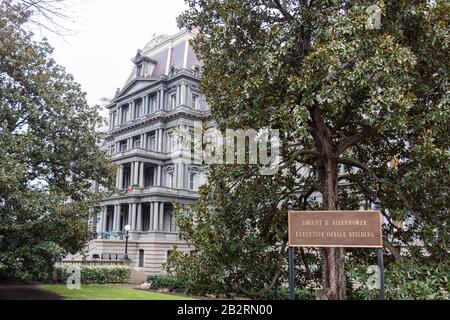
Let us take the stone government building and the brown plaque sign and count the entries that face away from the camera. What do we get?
0

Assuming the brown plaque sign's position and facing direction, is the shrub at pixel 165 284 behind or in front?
behind

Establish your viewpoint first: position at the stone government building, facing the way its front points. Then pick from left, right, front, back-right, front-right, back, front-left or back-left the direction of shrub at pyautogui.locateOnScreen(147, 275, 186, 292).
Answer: front-left

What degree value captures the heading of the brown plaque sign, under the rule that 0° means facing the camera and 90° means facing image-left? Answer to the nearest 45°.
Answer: approximately 0°

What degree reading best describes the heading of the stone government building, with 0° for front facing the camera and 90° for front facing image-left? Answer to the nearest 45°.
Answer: approximately 45°

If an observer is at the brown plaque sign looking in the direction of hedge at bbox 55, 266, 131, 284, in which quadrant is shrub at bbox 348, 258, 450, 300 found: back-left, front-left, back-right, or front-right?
back-right

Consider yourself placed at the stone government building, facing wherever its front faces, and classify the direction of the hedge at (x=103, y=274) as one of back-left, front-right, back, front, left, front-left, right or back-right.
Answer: front-left
